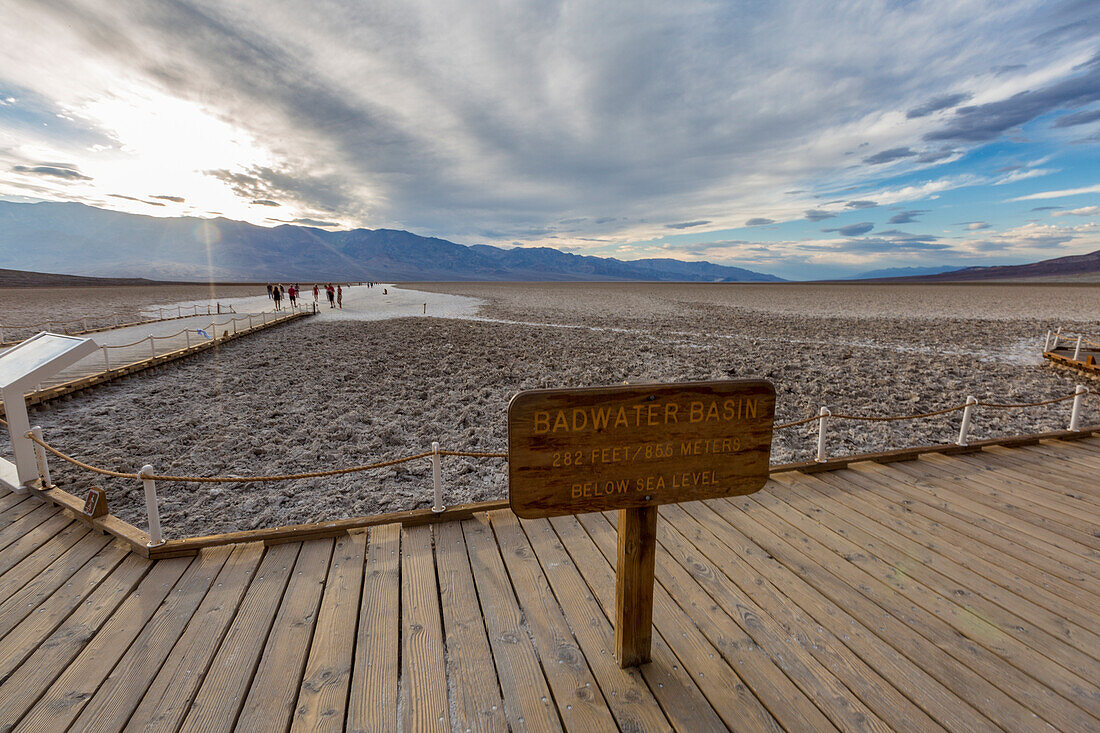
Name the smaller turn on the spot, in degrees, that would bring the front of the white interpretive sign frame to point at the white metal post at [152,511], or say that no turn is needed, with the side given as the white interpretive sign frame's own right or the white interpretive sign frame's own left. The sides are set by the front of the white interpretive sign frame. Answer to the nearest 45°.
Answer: approximately 45° to the white interpretive sign frame's own left

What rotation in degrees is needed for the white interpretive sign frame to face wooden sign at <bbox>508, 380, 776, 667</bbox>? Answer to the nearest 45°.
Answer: approximately 45° to its left
